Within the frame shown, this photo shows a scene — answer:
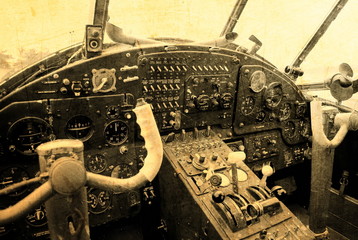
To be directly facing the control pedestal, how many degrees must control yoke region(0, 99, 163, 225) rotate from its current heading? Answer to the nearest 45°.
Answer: approximately 135° to its left

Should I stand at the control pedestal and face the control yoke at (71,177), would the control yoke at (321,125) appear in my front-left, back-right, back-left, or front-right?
back-left

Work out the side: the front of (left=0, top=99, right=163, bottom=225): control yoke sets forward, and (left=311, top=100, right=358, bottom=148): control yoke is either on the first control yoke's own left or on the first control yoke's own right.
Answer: on the first control yoke's own left

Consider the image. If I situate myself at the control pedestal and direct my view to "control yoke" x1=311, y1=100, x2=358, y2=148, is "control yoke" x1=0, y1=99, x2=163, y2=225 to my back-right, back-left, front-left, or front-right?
back-right

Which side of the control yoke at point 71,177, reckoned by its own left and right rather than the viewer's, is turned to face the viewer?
front
